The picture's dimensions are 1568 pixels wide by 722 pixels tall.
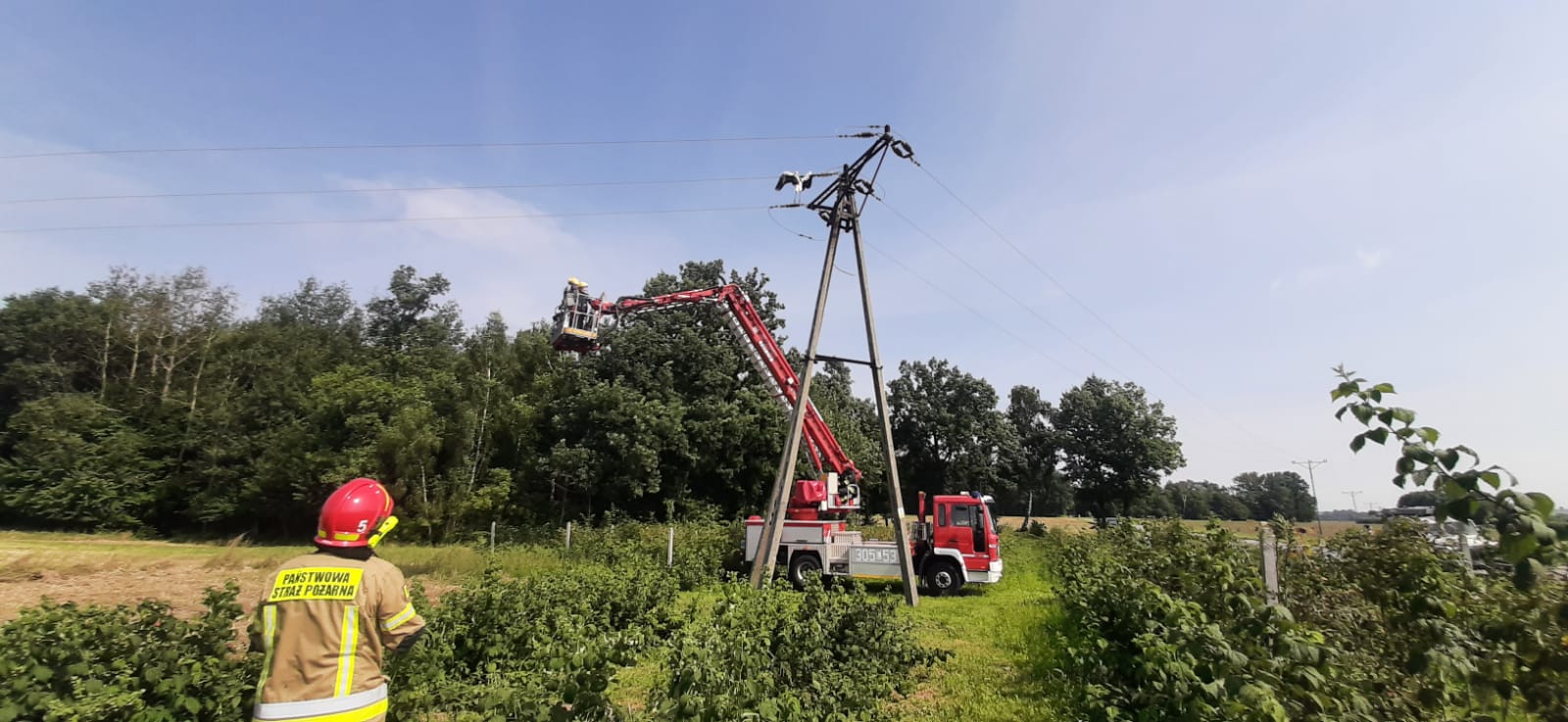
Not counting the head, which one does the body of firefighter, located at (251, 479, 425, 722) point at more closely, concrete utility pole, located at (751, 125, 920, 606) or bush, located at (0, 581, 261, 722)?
the concrete utility pole

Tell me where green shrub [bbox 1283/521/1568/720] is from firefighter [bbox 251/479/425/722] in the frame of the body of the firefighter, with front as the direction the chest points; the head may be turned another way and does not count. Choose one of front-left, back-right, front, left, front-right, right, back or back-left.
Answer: right

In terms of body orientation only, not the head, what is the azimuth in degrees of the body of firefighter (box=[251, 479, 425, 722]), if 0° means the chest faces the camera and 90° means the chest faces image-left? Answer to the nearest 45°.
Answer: approximately 225°

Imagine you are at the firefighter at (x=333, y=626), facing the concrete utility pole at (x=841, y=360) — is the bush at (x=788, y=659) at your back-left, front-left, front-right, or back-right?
front-right

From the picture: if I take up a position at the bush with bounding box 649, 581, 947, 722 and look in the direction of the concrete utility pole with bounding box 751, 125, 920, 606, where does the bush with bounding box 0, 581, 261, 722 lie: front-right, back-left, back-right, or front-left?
back-left

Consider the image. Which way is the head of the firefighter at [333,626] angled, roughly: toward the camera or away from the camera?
away from the camera

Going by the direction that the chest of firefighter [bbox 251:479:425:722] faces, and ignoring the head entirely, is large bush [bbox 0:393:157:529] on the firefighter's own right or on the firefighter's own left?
on the firefighter's own left

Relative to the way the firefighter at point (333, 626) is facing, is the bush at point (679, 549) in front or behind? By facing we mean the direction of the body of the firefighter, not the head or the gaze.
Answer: in front

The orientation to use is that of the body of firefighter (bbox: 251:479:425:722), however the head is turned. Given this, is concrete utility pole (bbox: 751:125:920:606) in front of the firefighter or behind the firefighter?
in front
